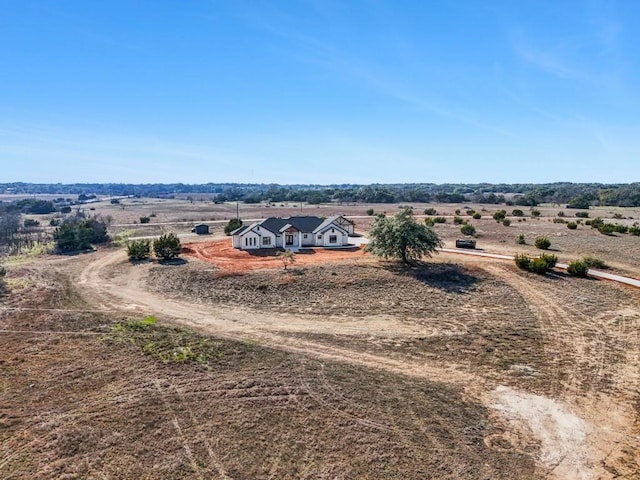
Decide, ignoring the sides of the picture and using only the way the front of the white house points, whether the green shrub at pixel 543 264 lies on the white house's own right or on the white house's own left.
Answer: on the white house's own left

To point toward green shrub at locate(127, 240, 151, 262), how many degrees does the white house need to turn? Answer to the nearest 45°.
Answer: approximately 90° to its right

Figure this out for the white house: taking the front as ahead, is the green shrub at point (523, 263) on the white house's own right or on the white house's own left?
on the white house's own left

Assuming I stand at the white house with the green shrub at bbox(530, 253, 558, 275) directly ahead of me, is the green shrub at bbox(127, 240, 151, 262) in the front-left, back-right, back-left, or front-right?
back-right

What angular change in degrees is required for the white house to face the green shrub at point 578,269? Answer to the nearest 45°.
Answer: approximately 45° to its left

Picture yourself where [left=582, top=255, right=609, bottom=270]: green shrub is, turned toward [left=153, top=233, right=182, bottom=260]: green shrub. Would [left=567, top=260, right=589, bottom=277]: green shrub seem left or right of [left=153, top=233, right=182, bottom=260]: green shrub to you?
left

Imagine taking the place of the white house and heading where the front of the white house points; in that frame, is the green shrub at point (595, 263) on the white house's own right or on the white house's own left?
on the white house's own left

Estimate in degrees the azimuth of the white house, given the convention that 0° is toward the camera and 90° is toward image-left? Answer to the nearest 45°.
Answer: approximately 0°
